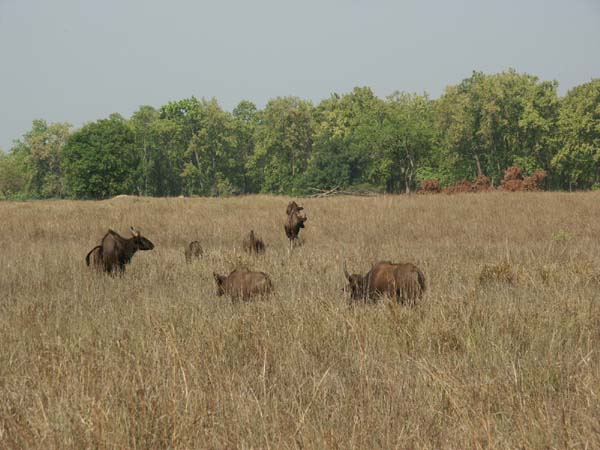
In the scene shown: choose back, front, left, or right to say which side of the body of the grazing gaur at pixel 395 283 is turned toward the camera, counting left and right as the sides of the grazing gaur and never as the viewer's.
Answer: left

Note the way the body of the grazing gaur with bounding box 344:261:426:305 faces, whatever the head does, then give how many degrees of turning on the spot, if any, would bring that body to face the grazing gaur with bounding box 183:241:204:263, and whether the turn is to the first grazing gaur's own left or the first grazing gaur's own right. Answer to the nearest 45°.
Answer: approximately 45° to the first grazing gaur's own right

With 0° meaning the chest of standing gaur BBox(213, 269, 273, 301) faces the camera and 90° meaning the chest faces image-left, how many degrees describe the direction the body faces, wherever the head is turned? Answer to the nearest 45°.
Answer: approximately 90°

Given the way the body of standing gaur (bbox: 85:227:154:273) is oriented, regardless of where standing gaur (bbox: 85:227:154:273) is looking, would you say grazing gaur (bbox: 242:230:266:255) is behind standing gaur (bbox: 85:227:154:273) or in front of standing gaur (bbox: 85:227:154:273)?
in front

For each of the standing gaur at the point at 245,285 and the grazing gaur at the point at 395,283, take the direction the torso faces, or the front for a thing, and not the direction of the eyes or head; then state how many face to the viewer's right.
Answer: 0

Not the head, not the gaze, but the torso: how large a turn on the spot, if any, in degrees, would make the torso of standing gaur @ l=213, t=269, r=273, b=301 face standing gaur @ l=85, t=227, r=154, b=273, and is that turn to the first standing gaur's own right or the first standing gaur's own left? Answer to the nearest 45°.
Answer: approximately 45° to the first standing gaur's own right

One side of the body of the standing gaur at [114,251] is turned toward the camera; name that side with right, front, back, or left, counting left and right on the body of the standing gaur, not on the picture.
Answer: right

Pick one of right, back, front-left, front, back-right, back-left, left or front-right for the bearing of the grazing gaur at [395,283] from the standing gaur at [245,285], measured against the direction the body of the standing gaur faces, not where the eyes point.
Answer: back-left

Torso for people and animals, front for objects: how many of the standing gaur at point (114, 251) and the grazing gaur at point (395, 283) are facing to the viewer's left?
1

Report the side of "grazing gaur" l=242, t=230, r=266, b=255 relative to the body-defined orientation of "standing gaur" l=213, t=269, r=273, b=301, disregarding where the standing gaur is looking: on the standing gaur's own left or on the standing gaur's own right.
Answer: on the standing gaur's own right

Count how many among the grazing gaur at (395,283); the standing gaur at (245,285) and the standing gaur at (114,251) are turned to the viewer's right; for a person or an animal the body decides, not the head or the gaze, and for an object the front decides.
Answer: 1

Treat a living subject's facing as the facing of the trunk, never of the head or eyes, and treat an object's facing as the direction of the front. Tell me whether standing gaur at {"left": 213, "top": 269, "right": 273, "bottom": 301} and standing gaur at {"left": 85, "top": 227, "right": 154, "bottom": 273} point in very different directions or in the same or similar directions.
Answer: very different directions

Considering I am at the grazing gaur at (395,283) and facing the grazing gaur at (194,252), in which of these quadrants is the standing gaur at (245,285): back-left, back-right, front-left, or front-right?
front-left

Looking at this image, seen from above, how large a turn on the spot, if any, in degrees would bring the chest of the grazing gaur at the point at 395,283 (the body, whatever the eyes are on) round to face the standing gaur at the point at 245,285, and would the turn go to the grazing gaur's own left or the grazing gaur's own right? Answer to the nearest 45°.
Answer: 0° — it already faces it

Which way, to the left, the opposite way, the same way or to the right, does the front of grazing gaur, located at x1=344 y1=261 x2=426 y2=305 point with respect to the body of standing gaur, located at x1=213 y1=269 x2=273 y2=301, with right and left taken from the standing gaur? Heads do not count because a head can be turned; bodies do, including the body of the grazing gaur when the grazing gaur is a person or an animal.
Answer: the same way

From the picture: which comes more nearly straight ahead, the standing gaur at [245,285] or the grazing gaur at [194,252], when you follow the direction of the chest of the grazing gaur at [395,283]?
the standing gaur
